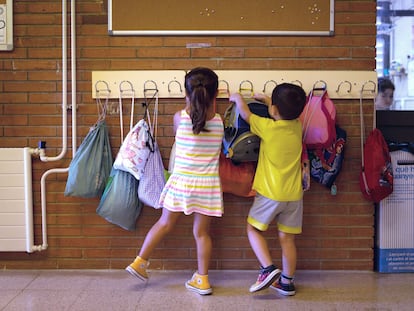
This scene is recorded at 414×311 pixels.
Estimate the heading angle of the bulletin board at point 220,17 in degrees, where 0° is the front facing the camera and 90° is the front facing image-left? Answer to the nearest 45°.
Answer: approximately 0°

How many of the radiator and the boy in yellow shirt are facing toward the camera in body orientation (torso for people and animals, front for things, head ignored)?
1

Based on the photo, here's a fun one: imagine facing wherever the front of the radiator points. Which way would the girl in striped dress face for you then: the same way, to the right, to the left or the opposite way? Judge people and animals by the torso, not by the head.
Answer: the opposite way

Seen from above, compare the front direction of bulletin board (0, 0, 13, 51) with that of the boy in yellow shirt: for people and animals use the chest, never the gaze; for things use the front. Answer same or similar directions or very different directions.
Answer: very different directions

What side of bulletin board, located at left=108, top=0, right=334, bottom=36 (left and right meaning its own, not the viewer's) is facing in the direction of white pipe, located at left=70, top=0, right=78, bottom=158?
right

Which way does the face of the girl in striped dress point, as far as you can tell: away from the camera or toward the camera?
away from the camera

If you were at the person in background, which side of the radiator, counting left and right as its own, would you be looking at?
left

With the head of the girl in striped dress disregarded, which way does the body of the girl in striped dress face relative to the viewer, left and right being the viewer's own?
facing away from the viewer

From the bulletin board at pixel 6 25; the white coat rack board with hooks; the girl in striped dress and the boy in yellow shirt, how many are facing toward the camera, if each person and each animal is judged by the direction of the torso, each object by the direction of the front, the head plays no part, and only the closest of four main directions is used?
2

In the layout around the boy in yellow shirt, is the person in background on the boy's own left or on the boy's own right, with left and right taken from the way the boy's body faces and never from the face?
on the boy's own right
